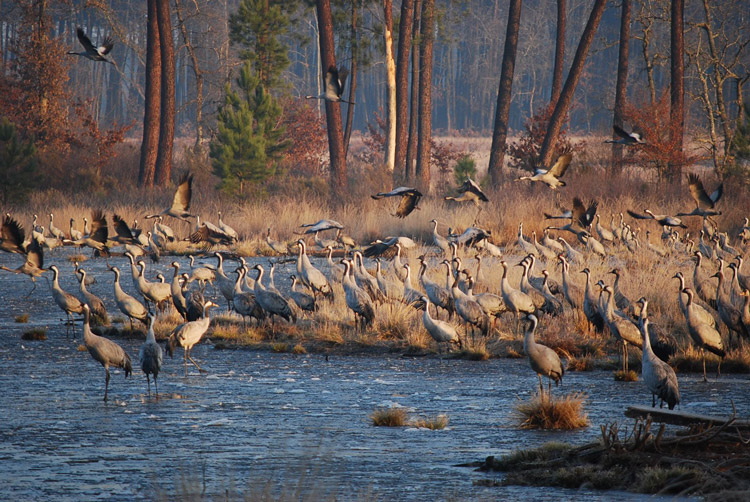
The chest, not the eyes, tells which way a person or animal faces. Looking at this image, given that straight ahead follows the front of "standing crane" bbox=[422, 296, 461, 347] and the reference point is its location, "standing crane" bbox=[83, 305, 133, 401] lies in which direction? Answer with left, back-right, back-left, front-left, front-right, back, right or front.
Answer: front-left

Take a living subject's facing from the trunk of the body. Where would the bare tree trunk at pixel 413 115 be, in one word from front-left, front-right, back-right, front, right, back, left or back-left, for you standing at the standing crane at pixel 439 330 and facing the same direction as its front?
right

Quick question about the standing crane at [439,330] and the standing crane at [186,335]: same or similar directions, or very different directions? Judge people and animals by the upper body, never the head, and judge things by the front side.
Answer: very different directions

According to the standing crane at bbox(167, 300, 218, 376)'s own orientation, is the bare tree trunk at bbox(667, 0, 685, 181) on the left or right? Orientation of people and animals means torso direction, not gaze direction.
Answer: on its left

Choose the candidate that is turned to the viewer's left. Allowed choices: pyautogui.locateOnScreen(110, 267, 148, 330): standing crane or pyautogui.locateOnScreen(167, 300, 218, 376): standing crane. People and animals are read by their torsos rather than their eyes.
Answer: pyautogui.locateOnScreen(110, 267, 148, 330): standing crane

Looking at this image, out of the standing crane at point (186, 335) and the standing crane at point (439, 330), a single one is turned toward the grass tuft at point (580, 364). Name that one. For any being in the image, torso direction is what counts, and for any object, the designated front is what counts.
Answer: the standing crane at point (186, 335)

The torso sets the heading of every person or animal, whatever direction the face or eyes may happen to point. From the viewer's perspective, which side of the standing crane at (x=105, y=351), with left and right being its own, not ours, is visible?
left

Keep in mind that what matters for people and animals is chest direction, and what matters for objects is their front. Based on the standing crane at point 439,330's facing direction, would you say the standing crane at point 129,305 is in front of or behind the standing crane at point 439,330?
in front

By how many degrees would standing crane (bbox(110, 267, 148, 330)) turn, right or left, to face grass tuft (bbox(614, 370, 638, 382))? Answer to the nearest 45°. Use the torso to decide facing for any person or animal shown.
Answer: approximately 135° to its left

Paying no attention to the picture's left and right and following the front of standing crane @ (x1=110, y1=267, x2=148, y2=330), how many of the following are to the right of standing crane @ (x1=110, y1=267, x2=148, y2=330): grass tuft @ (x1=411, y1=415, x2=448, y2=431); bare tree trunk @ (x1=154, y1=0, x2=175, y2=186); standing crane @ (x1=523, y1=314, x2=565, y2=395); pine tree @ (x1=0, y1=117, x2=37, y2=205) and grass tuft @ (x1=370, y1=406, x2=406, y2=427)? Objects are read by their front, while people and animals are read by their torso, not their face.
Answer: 2

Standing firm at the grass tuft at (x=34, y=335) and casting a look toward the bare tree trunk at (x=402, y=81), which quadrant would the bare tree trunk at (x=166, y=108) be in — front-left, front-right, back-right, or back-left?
front-left

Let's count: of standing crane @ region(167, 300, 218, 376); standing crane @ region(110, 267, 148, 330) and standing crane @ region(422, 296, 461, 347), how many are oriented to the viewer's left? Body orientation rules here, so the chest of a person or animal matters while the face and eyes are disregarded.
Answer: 2

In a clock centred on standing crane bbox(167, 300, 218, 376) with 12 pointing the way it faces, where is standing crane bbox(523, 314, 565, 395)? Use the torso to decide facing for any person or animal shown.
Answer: standing crane bbox(523, 314, 565, 395) is roughly at 1 o'clock from standing crane bbox(167, 300, 218, 376).

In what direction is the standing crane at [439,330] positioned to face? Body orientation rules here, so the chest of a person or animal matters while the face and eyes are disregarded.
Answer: to the viewer's left

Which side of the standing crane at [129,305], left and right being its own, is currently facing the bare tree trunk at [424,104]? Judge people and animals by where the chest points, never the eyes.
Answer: right

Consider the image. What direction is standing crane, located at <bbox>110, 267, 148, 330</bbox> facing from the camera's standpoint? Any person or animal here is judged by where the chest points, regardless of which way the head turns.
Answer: to the viewer's left

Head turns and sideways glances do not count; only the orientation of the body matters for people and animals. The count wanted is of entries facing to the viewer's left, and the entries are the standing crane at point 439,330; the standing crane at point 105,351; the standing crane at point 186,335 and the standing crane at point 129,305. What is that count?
3

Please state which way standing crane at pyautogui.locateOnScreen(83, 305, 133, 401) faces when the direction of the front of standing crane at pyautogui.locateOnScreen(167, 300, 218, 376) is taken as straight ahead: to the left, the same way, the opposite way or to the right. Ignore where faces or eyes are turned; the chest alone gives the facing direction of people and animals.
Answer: the opposite way

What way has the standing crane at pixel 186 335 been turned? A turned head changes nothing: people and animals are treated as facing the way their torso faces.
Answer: to the viewer's right
